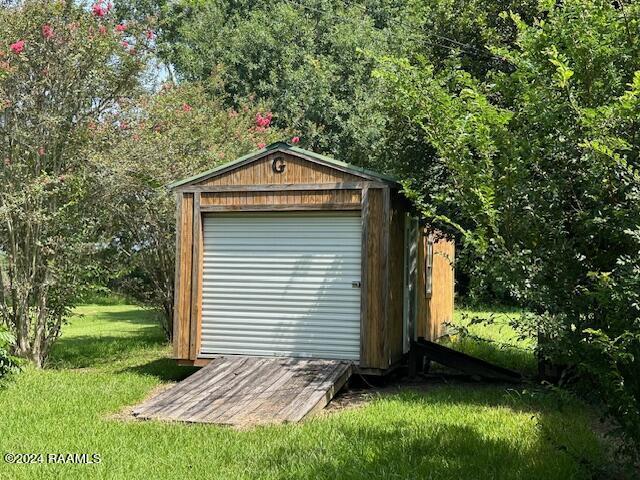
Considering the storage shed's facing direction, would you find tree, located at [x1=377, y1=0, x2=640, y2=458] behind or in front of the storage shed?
in front

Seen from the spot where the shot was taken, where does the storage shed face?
facing the viewer

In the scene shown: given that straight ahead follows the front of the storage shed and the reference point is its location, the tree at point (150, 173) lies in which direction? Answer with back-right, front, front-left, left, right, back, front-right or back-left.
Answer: back-right

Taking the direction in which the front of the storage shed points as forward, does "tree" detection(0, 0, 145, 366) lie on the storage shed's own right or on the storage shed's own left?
on the storage shed's own right

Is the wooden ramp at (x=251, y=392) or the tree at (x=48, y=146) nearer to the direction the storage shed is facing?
the wooden ramp
